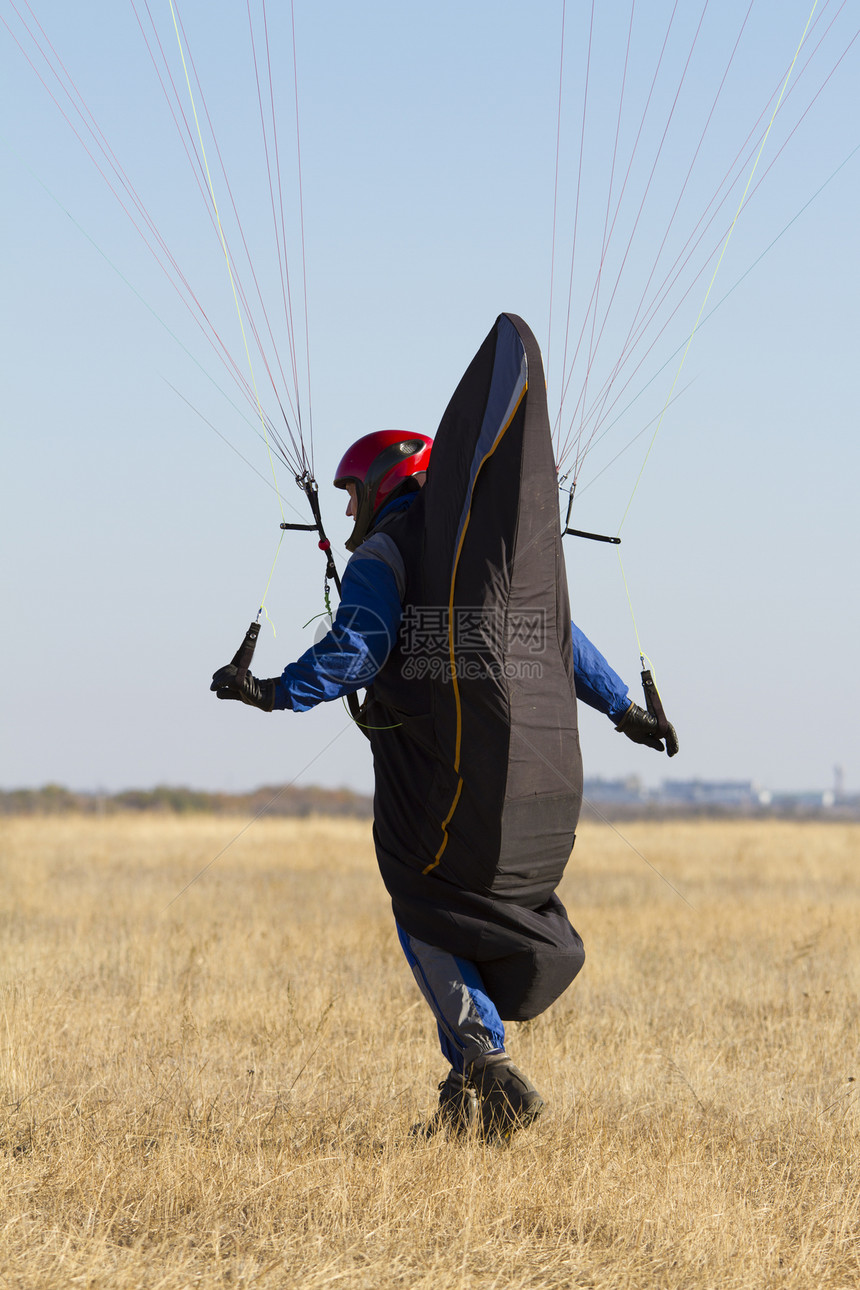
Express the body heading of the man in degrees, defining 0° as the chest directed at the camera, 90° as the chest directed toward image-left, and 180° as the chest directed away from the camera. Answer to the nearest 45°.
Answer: approximately 135°
